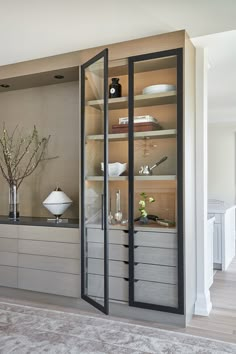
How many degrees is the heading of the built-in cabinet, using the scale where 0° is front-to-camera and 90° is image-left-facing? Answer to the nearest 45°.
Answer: approximately 45°

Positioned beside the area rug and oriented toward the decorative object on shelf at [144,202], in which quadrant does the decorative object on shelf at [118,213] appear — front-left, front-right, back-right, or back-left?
front-left
